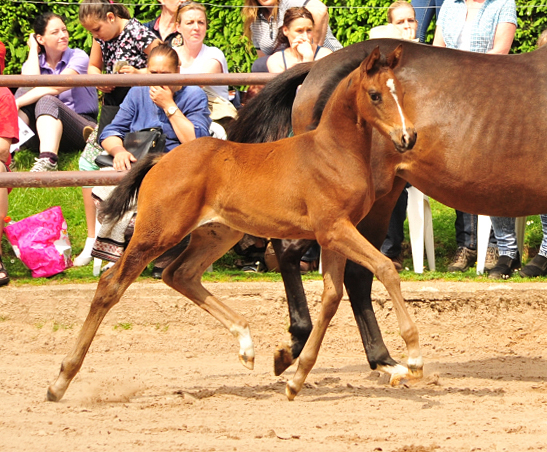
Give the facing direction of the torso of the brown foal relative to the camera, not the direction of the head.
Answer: to the viewer's right

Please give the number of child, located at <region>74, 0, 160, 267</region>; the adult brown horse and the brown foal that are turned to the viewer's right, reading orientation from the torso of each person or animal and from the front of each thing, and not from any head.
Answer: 2

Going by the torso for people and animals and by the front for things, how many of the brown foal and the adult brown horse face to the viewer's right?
2

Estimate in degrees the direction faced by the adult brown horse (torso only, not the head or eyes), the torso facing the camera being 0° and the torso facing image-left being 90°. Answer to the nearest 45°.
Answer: approximately 270°

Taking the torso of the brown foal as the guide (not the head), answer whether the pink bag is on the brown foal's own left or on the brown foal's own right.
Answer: on the brown foal's own left

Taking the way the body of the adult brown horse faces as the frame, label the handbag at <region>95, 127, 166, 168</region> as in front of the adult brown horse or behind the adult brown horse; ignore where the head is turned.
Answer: behind

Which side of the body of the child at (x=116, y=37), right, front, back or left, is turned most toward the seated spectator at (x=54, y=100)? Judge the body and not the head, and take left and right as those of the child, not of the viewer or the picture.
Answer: right

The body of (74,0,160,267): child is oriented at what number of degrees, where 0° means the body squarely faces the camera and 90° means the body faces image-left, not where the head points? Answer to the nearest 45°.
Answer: approximately 45°

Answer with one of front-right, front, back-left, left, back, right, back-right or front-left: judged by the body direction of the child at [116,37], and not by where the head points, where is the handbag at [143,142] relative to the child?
front-left
